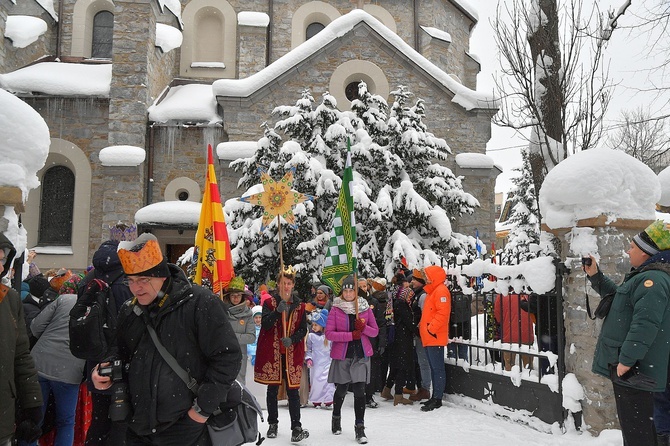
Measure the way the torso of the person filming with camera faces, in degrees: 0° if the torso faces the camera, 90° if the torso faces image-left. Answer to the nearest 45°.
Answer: approximately 90°

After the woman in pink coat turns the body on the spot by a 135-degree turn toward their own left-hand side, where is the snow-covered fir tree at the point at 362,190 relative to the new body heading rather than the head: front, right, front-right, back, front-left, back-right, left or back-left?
front-left

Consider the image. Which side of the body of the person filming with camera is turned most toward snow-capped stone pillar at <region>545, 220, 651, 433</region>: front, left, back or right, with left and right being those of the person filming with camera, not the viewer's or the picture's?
right

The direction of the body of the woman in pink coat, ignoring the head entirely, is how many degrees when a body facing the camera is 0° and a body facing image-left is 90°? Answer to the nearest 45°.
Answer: approximately 0°

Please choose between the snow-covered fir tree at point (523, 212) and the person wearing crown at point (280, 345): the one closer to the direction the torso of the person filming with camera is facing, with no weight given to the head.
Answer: the person wearing crown

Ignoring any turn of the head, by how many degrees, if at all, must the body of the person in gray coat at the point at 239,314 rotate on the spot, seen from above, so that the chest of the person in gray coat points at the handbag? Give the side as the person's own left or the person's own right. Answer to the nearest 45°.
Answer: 0° — they already face it
